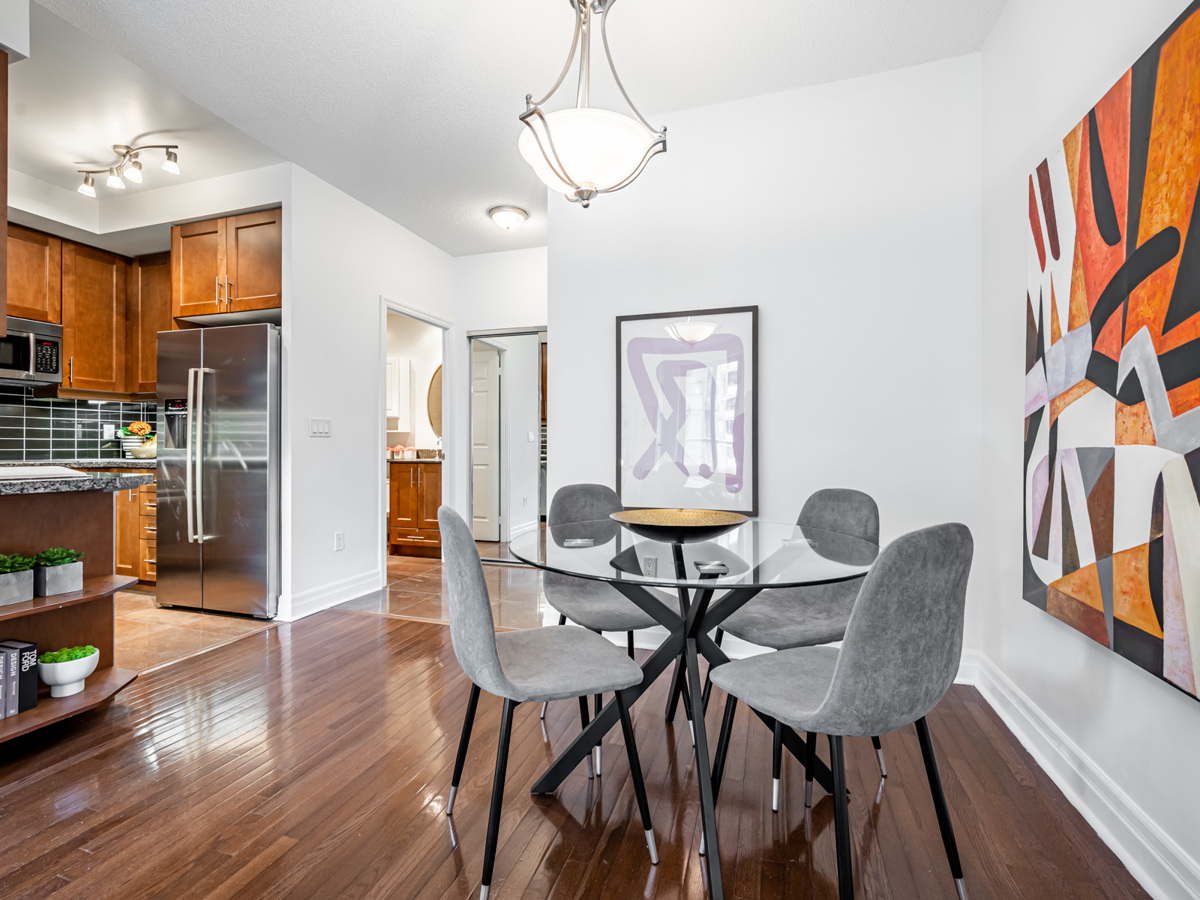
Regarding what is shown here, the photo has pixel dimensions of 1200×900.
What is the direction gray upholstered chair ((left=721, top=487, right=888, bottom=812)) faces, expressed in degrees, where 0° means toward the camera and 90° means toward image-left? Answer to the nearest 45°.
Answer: approximately 45°

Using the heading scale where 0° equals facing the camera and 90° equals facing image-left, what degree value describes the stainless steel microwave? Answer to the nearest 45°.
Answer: approximately 315°

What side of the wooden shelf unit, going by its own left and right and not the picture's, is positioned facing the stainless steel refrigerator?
left

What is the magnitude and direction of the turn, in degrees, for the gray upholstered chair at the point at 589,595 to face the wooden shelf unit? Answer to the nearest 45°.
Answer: approximately 135° to its right

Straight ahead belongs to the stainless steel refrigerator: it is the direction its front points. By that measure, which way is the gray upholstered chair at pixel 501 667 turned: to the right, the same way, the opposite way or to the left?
to the left

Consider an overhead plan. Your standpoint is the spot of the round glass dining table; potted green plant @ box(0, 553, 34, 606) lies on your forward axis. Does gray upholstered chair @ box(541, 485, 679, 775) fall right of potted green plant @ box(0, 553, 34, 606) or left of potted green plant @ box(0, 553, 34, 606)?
right

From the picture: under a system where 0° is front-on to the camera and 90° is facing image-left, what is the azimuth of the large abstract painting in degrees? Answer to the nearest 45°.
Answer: approximately 45°

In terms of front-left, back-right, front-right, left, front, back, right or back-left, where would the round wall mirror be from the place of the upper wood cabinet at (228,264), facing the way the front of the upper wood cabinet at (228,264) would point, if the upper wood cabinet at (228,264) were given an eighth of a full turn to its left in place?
back-left

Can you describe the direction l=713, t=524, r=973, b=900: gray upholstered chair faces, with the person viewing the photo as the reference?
facing away from the viewer and to the left of the viewer
